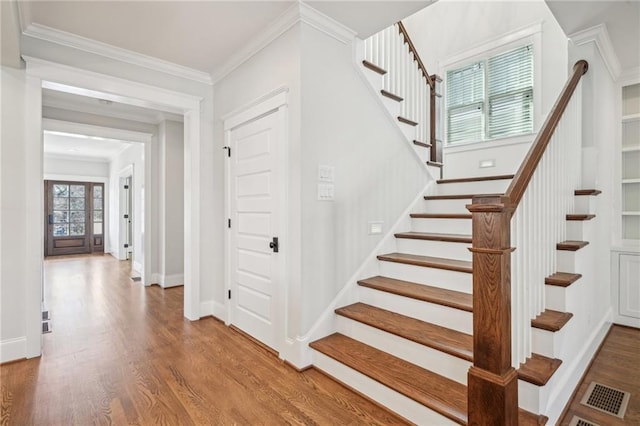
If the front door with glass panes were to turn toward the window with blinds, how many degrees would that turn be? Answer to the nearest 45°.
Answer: approximately 45° to its left

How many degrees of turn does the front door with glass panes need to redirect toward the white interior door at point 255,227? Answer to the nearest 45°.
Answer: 0° — it already faces it

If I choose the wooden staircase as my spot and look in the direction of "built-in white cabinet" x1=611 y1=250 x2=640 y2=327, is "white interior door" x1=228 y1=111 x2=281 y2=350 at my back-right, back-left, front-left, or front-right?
back-left

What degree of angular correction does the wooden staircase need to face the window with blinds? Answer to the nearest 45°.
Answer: approximately 135° to its right

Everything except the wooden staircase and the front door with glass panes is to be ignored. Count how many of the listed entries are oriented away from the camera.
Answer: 0

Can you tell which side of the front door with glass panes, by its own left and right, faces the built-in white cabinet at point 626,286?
front

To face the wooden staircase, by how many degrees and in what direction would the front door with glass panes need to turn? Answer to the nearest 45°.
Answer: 0° — it already faces it

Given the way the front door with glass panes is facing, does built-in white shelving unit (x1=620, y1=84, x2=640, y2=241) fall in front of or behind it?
in front

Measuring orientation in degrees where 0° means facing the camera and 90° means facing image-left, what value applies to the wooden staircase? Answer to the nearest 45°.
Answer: approximately 45°
